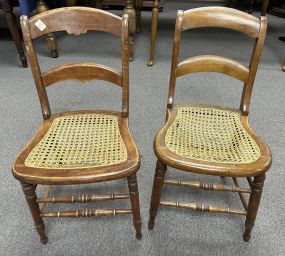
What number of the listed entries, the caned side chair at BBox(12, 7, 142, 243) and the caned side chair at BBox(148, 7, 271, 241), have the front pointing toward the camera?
2

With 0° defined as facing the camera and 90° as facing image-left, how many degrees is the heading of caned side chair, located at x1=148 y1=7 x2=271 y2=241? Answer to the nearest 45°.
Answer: approximately 0°
